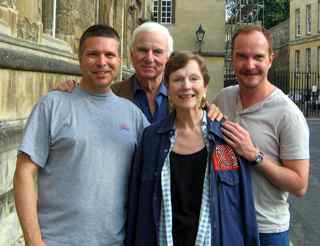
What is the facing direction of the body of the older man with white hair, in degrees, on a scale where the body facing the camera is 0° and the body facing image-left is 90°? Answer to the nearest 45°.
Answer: approximately 0°

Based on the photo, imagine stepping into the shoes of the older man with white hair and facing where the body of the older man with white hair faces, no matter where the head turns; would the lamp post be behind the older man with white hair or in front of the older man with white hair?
behind

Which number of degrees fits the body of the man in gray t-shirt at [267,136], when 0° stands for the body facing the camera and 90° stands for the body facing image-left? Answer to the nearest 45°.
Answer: approximately 45°

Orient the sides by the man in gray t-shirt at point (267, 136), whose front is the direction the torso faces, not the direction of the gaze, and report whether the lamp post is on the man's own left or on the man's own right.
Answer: on the man's own right

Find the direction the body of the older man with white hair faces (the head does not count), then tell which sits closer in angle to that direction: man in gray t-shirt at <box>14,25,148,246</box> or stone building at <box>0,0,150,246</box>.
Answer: the man in gray t-shirt
